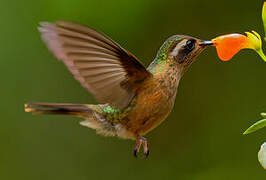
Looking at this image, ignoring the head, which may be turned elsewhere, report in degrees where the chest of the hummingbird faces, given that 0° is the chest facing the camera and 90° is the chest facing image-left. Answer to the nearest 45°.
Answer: approximately 270°
